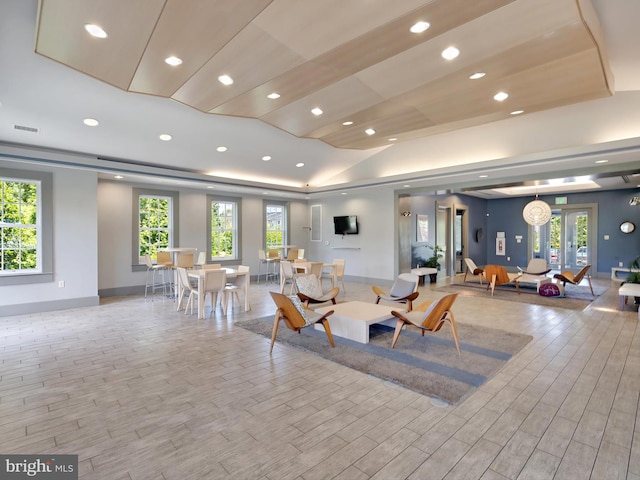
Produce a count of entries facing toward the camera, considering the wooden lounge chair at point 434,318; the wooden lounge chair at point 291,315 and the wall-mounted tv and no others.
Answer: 1

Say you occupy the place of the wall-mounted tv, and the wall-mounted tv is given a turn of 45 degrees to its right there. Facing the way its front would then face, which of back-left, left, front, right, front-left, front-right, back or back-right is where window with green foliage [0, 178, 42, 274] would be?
front

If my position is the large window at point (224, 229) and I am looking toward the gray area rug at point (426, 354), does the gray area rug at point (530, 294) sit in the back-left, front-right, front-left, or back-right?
front-left

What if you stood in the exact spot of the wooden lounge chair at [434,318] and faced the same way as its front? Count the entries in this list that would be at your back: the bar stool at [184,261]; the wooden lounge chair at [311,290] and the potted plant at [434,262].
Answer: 0

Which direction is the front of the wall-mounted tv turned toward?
toward the camera

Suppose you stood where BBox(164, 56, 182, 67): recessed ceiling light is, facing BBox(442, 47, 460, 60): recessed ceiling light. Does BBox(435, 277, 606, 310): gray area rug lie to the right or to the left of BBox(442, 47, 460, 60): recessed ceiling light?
left

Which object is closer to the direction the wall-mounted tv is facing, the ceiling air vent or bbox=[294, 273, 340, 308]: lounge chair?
the lounge chair

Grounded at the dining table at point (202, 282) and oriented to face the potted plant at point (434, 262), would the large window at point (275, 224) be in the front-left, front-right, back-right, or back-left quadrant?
front-left

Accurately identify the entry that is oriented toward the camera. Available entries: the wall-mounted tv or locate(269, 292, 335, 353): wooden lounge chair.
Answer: the wall-mounted tv

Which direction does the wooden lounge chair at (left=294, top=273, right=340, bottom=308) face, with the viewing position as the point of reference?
facing the viewer and to the right of the viewer

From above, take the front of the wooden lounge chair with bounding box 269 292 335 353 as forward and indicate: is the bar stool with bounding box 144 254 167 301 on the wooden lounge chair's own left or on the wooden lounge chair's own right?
on the wooden lounge chair's own left

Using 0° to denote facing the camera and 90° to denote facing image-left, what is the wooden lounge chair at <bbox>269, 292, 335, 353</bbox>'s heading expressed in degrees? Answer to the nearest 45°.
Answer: approximately 225°

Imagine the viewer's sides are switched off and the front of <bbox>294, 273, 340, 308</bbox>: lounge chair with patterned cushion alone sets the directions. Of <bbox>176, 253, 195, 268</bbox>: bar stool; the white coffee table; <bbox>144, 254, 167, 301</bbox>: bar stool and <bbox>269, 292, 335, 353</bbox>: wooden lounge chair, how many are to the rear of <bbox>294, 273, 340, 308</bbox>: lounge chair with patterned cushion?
2

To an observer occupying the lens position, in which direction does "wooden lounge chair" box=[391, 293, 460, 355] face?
facing away from the viewer and to the left of the viewer
